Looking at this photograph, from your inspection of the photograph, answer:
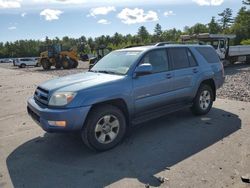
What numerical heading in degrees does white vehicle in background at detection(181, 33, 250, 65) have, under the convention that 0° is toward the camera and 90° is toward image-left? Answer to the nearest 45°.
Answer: approximately 90°

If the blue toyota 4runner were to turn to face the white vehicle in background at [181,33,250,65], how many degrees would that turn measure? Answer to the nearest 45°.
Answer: approximately 180°

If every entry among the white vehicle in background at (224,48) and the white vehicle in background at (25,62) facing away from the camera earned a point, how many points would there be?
0

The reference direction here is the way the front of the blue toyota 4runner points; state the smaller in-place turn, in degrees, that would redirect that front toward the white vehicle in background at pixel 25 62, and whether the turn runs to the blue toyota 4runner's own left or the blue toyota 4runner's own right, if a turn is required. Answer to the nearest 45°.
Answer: approximately 135° to the blue toyota 4runner's own right

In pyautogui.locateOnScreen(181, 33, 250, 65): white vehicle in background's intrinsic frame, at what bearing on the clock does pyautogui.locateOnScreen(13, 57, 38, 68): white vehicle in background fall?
pyautogui.locateOnScreen(13, 57, 38, 68): white vehicle in background is roughly at 1 o'clock from pyautogui.locateOnScreen(181, 33, 250, 65): white vehicle in background.

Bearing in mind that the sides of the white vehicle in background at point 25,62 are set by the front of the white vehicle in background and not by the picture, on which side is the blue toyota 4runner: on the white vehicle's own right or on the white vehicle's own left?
on the white vehicle's own left

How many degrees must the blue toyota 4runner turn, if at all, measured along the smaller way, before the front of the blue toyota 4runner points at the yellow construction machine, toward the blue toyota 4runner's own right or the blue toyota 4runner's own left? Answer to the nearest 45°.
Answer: approximately 135° to the blue toyota 4runner's own right
